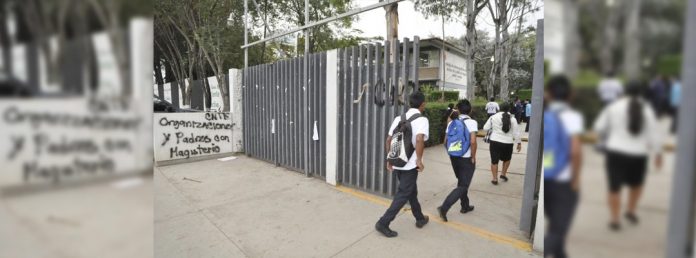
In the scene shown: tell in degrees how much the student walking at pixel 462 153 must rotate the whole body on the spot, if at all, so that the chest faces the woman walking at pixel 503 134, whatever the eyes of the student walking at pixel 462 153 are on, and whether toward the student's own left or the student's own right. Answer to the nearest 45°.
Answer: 0° — they already face them

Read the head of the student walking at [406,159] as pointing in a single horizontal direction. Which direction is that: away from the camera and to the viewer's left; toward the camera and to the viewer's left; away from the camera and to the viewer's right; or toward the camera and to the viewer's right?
away from the camera and to the viewer's right

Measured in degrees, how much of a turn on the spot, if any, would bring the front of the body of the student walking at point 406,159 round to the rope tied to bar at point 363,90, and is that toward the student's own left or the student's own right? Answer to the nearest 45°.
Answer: approximately 90° to the student's own left
